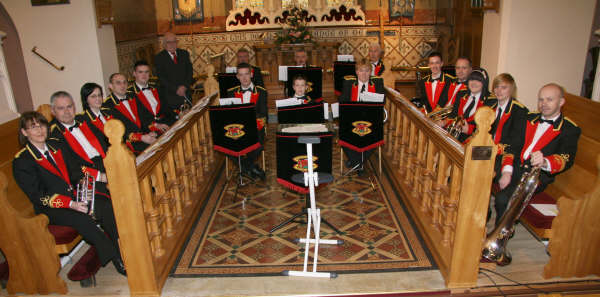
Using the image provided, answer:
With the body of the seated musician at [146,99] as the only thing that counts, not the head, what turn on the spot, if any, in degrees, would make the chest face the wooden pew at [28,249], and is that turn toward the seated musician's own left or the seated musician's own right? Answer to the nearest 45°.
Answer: approximately 45° to the seated musician's own right

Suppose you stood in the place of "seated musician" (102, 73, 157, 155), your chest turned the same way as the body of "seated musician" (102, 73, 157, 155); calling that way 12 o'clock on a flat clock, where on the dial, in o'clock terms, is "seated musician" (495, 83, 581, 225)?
"seated musician" (495, 83, 581, 225) is roughly at 12 o'clock from "seated musician" (102, 73, 157, 155).

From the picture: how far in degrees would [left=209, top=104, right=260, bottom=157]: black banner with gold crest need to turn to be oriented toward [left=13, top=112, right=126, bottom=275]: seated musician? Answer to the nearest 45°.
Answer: approximately 45° to its right

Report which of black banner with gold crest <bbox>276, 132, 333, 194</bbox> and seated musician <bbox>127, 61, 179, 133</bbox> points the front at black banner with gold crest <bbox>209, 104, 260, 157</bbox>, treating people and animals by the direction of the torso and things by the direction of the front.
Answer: the seated musician

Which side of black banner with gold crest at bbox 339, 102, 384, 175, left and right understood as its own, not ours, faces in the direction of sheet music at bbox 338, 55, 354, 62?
back

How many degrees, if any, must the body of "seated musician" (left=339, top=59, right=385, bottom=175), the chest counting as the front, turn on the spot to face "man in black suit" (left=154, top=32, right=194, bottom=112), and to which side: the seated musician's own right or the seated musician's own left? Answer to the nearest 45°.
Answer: approximately 90° to the seated musician's own right

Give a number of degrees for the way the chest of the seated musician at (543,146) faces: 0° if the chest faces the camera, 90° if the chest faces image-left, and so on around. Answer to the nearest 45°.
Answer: approximately 45°
